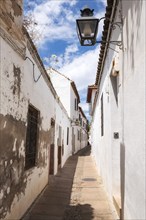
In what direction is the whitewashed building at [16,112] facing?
to the viewer's right
